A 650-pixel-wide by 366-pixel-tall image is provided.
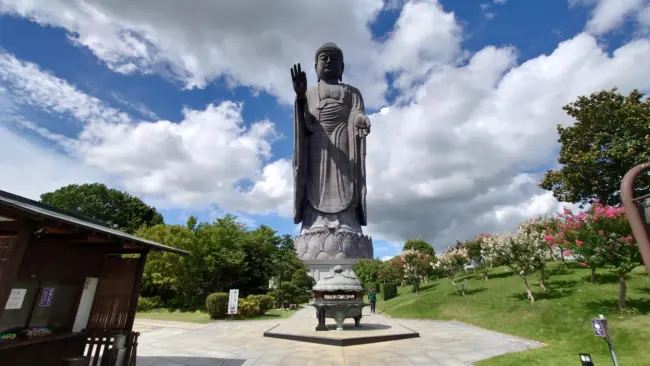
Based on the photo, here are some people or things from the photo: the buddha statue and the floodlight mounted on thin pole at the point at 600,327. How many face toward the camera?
2

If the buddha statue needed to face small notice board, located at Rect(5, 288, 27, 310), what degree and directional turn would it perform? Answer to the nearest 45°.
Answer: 0° — it already faces it

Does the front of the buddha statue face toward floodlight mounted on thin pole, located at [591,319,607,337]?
yes

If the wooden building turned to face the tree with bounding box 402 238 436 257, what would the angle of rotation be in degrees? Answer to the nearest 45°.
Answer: approximately 90° to its left

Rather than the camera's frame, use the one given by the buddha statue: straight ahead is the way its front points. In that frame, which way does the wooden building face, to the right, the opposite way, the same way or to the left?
to the left

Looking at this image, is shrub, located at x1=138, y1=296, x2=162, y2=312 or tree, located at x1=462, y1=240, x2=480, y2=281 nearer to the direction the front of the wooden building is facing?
the tree

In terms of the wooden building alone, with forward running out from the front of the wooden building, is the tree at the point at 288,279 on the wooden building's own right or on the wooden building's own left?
on the wooden building's own left

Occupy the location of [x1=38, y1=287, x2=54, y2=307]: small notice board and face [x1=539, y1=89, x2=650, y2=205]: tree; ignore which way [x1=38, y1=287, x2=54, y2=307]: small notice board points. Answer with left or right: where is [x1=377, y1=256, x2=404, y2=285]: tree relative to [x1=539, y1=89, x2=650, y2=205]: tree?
left

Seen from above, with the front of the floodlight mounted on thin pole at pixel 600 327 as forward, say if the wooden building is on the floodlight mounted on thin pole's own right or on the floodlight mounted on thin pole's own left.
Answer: on the floodlight mounted on thin pole's own right
